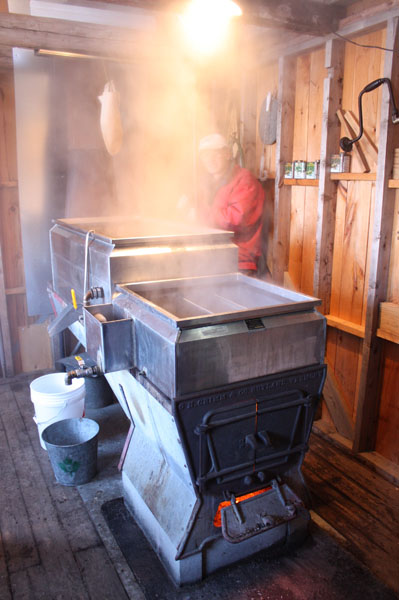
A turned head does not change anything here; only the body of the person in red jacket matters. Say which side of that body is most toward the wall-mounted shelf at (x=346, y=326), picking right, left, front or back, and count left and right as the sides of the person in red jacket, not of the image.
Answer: left

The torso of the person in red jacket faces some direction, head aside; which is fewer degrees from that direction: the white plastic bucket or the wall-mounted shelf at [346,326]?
the white plastic bucket

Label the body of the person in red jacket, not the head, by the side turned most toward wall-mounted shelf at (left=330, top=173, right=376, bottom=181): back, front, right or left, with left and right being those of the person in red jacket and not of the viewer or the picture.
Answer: left

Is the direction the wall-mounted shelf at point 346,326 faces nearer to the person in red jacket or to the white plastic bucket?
the white plastic bucket

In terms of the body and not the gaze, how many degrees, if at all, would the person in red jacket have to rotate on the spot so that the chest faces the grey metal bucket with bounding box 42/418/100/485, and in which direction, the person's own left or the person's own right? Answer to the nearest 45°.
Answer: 0° — they already face it

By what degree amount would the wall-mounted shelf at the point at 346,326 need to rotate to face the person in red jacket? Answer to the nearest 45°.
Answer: approximately 90° to its right

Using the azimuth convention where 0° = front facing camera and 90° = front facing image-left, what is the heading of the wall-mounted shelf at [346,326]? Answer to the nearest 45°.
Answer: approximately 45°

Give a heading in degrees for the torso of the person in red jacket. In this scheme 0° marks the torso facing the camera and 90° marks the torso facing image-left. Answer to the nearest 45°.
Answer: approximately 45°
